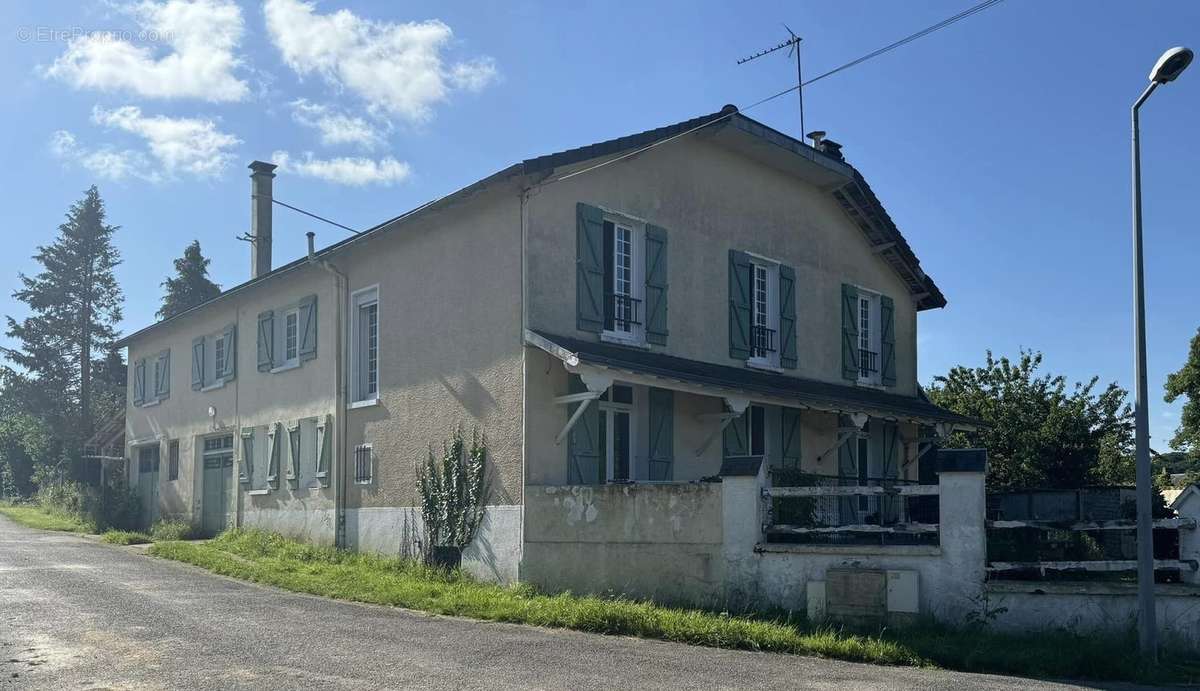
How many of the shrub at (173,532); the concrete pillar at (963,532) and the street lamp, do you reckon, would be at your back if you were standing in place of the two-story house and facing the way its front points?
1

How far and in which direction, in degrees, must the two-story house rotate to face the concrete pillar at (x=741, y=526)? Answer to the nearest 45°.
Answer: approximately 45° to its right

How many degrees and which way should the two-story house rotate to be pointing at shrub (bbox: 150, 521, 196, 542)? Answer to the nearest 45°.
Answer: approximately 180°

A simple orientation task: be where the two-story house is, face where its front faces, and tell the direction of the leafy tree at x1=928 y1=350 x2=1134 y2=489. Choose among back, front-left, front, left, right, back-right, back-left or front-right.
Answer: left

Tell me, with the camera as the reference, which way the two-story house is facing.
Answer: facing the viewer and to the right of the viewer
